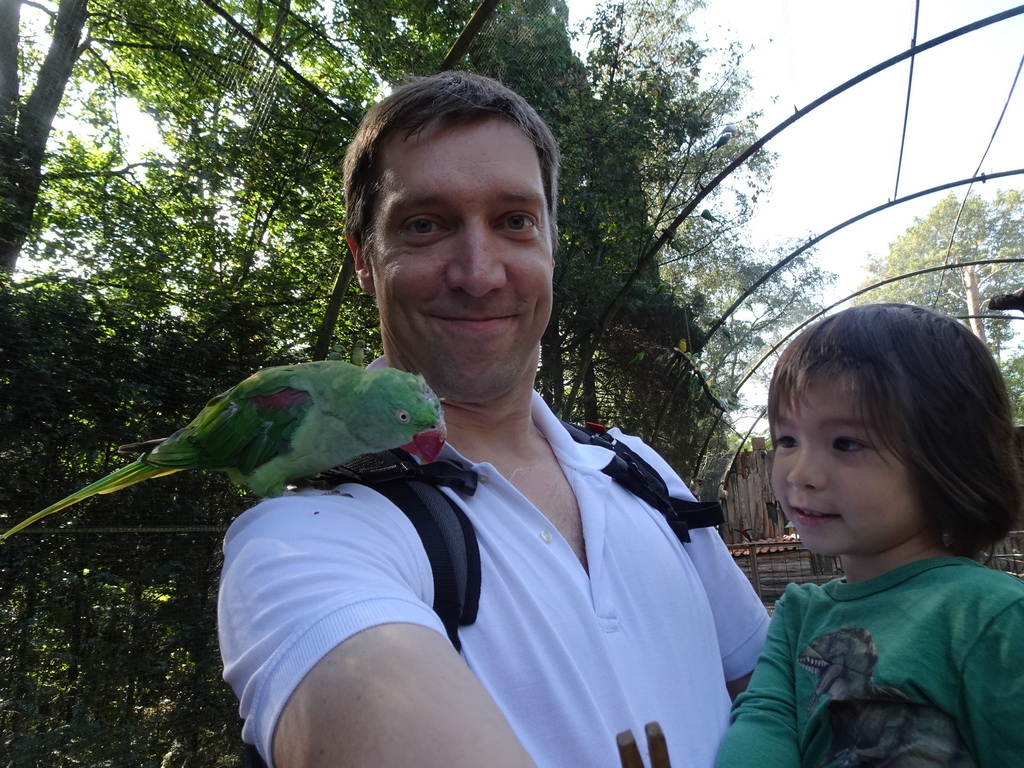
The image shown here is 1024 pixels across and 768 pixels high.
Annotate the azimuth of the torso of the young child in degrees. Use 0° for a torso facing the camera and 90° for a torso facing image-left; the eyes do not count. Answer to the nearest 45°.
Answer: approximately 45°

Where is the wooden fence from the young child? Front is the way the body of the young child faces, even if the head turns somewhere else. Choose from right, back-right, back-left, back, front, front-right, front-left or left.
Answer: back-right

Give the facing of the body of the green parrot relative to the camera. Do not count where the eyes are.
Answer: to the viewer's right

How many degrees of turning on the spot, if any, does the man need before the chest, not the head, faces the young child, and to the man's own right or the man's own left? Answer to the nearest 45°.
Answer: approximately 90° to the man's own left

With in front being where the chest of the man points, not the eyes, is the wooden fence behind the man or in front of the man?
behind

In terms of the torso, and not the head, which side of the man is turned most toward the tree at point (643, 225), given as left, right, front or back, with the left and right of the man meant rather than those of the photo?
back
